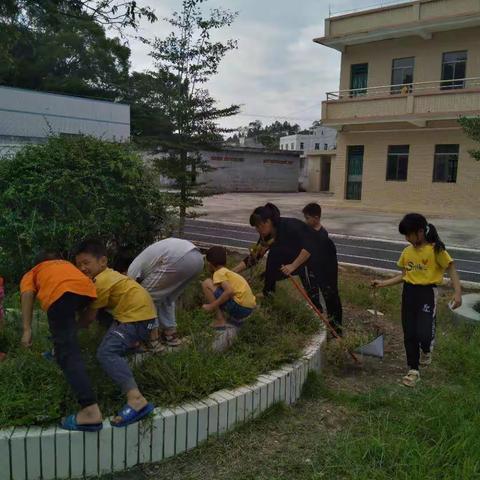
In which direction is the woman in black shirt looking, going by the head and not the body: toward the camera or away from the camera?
toward the camera

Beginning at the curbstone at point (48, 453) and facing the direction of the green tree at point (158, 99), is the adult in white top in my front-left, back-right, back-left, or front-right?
front-right

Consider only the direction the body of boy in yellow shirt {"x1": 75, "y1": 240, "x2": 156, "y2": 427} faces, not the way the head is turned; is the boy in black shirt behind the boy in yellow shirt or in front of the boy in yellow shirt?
behind

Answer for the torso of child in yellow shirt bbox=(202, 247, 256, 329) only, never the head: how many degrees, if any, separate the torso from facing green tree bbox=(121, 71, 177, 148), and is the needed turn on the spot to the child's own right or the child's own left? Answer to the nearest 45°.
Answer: approximately 90° to the child's own right

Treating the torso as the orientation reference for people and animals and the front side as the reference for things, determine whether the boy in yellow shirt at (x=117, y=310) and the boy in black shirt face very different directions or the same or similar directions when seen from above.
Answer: same or similar directions

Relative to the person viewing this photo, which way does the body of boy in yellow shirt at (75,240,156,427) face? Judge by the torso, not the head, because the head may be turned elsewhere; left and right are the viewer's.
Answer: facing to the left of the viewer

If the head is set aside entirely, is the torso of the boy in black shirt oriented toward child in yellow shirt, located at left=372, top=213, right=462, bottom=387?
no

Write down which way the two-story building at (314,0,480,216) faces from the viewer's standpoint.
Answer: facing the viewer and to the left of the viewer

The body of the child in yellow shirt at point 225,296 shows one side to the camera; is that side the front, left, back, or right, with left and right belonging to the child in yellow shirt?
left

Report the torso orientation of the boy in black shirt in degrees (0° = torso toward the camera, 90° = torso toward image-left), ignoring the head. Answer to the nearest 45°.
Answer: approximately 90°

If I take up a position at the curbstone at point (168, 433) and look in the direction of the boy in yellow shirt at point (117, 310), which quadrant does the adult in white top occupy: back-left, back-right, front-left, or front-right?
front-right

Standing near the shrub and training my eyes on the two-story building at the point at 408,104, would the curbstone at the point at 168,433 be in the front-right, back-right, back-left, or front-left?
back-right

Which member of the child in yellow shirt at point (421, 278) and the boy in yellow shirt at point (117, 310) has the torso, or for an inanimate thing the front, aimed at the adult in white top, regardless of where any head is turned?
the child in yellow shirt

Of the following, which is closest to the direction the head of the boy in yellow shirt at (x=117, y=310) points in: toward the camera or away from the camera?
toward the camera
